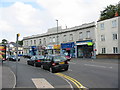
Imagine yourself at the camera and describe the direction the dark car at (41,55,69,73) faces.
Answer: facing away from the viewer and to the left of the viewer

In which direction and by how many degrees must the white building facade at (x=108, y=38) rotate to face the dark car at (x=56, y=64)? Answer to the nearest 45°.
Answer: approximately 45° to its left

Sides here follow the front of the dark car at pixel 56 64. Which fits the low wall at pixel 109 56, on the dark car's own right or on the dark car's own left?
on the dark car's own right

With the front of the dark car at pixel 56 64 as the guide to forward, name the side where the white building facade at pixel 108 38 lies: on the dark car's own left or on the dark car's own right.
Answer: on the dark car's own right

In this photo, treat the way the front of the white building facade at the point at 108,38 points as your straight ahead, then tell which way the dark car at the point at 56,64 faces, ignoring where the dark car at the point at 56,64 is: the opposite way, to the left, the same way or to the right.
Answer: to the right
